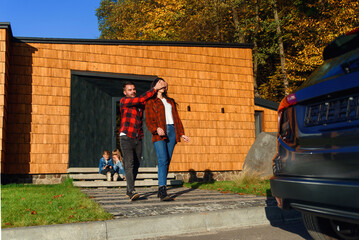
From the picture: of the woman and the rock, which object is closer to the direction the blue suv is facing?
the rock

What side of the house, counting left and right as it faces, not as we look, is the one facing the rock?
left

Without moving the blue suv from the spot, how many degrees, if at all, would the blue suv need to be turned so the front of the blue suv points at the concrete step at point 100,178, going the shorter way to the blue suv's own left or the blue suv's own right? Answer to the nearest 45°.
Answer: approximately 90° to the blue suv's own left

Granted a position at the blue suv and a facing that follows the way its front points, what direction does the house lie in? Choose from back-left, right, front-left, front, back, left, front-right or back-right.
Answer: left

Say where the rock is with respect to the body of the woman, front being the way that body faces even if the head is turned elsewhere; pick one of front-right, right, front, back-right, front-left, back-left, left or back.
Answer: left

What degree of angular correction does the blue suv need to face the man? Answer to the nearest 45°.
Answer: approximately 90° to its left

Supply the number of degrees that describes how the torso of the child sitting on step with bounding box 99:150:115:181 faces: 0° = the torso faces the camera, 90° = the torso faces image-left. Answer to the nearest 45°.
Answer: approximately 0°

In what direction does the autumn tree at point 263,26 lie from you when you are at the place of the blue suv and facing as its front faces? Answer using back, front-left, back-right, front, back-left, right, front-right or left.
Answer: front-left

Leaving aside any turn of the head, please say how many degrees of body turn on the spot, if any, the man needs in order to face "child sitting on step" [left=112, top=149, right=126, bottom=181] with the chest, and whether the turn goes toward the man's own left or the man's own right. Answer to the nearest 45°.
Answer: approximately 135° to the man's own left

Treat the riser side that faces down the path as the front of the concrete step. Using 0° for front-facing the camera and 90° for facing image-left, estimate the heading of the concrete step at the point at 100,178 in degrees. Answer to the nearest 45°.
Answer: approximately 0°
